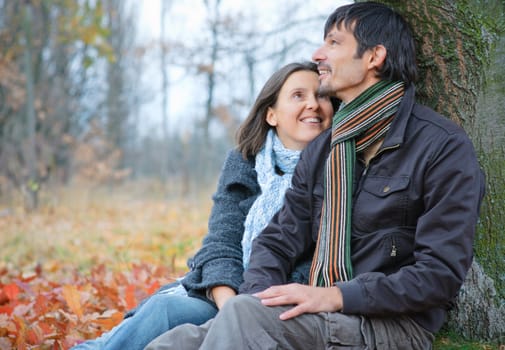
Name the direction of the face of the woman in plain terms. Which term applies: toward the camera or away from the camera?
toward the camera

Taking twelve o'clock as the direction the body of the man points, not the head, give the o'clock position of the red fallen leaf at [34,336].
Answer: The red fallen leaf is roughly at 2 o'clock from the man.

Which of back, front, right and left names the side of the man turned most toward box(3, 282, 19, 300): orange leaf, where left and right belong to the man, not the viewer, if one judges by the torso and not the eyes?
right

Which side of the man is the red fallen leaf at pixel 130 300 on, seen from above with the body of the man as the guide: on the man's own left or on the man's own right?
on the man's own right

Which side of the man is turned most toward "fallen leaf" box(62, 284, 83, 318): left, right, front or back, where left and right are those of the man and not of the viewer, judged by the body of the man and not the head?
right

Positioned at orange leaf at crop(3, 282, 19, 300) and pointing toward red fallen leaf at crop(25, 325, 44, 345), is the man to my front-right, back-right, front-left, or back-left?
front-left

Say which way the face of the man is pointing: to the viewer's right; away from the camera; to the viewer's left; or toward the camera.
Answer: to the viewer's left

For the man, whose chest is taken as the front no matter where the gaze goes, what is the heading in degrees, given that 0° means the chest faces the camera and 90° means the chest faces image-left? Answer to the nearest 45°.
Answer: approximately 45°

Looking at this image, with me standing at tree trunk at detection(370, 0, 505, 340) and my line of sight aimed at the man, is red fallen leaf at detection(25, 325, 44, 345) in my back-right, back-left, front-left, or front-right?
front-right
